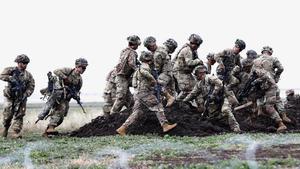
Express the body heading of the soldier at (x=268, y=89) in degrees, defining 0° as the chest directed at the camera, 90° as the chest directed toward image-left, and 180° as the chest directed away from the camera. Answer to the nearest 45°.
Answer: approximately 90°
